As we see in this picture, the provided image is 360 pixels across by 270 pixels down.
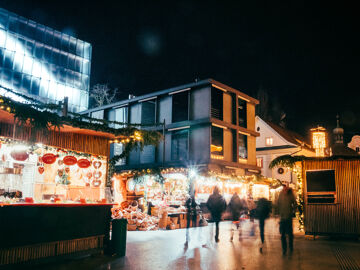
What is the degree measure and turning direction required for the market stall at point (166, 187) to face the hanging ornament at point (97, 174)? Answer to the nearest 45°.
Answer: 0° — it already faces it

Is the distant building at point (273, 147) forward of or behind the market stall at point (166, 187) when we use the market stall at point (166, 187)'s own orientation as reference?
behind

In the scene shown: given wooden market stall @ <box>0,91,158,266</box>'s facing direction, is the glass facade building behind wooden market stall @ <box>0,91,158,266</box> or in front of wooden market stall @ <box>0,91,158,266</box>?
behind
